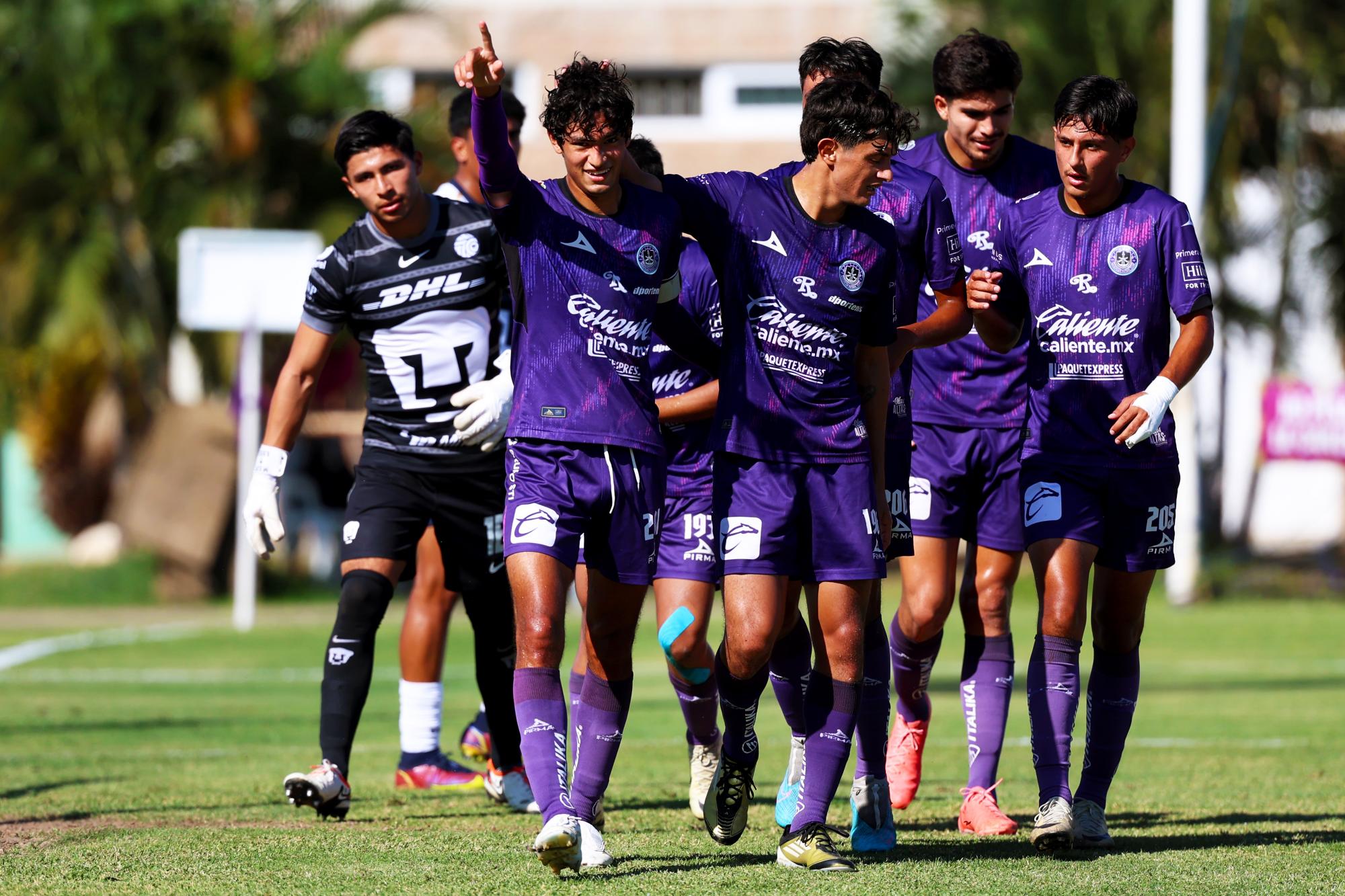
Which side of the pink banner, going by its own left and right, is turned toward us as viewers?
front

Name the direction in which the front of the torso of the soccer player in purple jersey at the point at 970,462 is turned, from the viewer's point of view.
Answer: toward the camera

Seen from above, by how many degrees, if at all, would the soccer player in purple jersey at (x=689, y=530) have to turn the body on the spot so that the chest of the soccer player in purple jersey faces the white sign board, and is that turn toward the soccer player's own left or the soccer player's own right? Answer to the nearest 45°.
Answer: approximately 180°

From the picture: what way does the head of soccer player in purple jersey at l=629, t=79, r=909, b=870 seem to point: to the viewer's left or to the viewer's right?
to the viewer's right

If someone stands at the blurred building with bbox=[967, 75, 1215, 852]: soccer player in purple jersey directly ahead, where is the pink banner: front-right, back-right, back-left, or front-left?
front-left

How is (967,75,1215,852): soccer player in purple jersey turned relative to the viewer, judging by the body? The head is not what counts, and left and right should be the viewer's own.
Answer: facing the viewer

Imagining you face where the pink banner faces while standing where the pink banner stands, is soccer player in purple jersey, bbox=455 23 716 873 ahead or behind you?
ahead

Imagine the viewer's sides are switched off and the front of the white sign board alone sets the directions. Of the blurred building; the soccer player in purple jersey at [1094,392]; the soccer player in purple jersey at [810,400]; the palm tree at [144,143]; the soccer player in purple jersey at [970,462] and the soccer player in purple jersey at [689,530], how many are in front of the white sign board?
4

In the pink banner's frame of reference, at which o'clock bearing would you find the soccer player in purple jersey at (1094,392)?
The soccer player in purple jersey is roughly at 12 o'clock from the pink banner.

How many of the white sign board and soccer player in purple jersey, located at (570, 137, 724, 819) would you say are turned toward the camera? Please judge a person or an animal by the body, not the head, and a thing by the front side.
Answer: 2
